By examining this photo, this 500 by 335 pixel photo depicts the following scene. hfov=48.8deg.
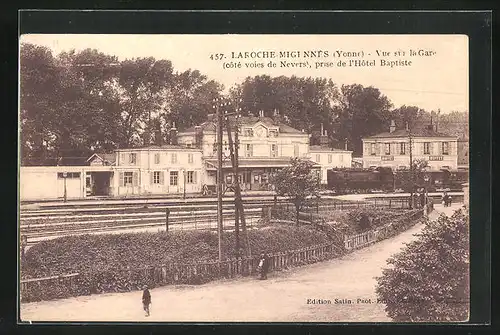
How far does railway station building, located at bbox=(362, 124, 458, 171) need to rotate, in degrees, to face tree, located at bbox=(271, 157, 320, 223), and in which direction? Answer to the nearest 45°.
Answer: approximately 90° to its right

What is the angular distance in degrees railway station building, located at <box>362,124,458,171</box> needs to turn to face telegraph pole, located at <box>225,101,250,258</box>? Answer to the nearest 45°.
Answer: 0° — it already faces it

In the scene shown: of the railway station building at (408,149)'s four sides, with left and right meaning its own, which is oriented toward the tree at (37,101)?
right

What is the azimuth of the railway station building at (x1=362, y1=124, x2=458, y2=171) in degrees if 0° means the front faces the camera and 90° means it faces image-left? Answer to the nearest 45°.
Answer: approximately 0°
